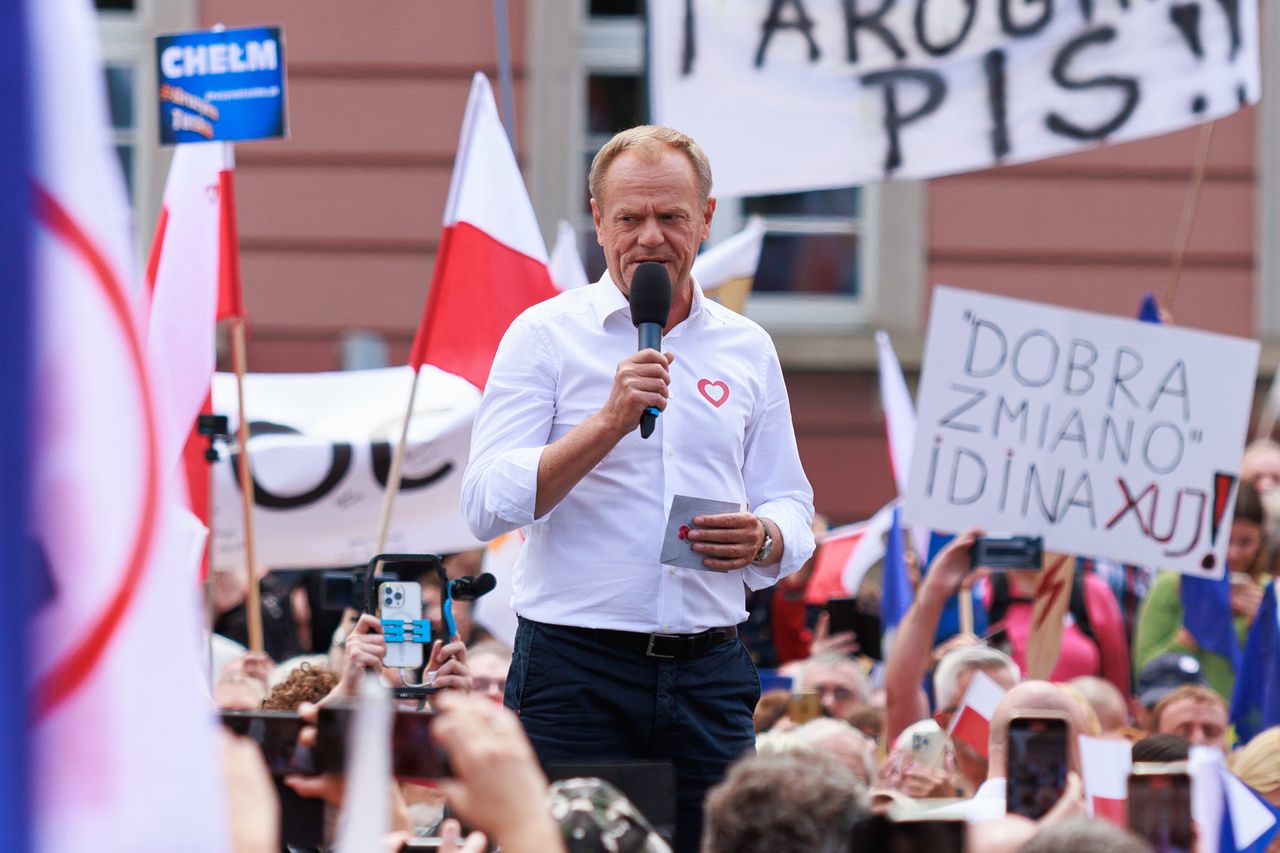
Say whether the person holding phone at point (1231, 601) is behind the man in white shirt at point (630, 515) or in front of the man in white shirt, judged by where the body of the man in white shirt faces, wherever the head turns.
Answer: behind

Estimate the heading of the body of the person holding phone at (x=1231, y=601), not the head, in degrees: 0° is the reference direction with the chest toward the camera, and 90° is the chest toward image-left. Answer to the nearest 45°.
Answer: approximately 45°

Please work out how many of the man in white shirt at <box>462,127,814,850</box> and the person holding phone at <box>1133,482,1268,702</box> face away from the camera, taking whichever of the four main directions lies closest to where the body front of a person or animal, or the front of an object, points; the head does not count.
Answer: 0

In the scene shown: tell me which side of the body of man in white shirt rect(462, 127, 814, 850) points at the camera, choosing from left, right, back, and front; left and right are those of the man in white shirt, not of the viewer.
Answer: front

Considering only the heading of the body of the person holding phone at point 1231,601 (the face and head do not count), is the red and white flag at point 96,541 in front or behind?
in front

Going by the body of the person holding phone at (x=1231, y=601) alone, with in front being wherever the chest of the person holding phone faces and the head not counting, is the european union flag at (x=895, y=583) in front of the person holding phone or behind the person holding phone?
in front
